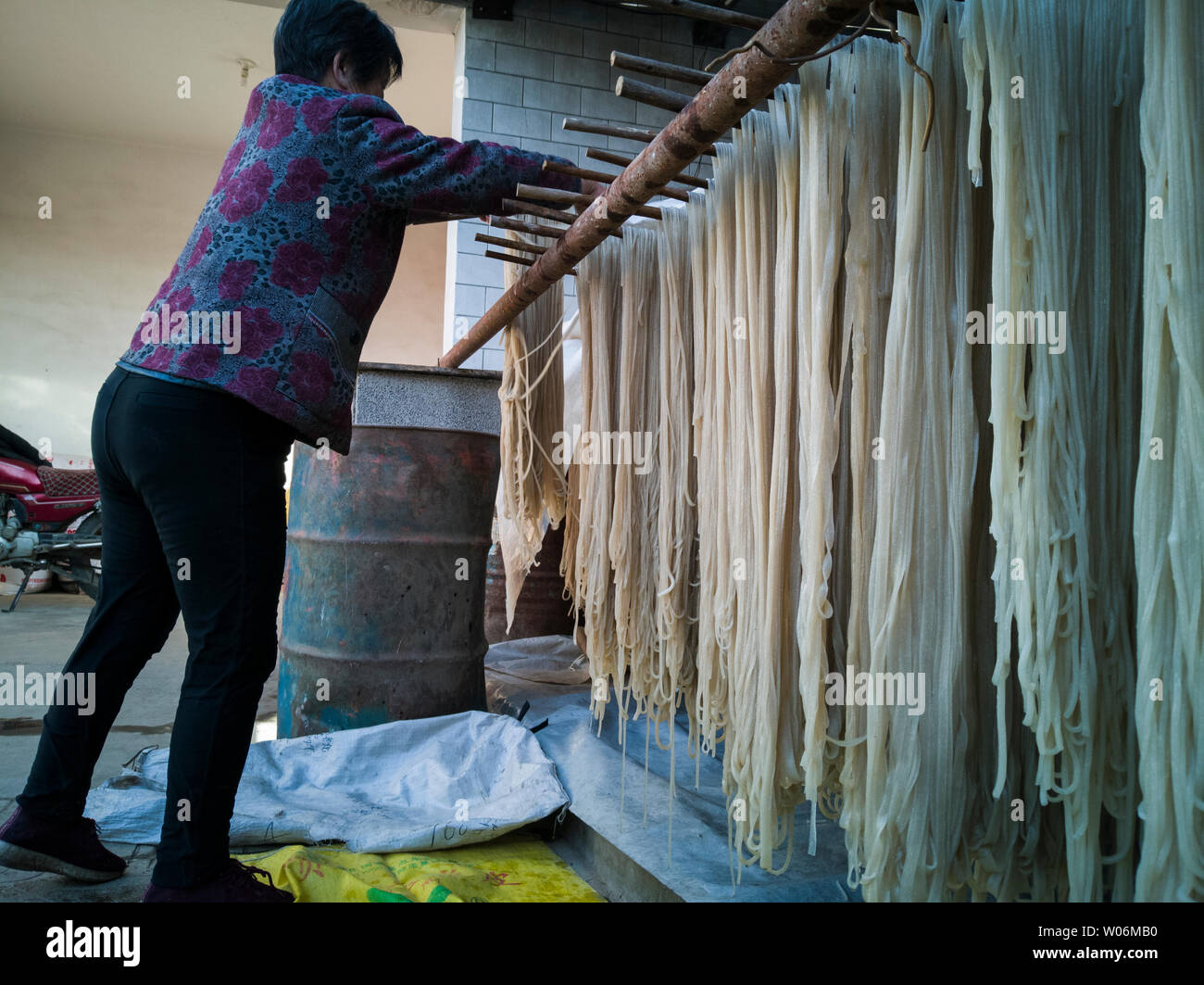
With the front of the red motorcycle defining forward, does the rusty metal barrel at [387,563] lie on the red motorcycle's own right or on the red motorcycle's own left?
on the red motorcycle's own left

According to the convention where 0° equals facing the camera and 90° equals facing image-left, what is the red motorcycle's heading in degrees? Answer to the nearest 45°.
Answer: approximately 90°

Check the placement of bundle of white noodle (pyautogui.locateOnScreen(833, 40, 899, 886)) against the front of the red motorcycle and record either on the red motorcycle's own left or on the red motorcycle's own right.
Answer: on the red motorcycle's own left
